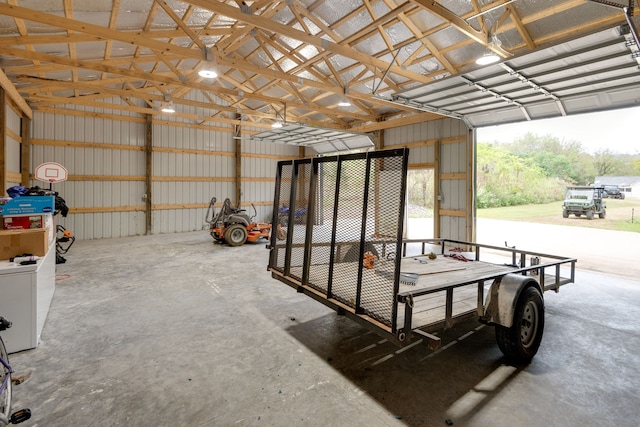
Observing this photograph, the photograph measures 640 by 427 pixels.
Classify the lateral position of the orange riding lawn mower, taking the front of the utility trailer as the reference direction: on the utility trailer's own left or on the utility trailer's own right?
on the utility trailer's own left

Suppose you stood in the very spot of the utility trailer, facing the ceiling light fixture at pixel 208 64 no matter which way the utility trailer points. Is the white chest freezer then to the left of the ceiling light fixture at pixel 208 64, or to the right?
left

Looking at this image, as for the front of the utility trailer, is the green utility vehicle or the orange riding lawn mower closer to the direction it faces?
the green utility vehicle

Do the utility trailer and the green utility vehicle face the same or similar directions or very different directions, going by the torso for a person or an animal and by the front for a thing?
very different directions

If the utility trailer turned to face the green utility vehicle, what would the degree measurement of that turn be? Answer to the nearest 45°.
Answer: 0° — it already faces it

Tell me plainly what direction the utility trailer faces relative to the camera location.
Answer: facing away from the viewer and to the right of the viewer
